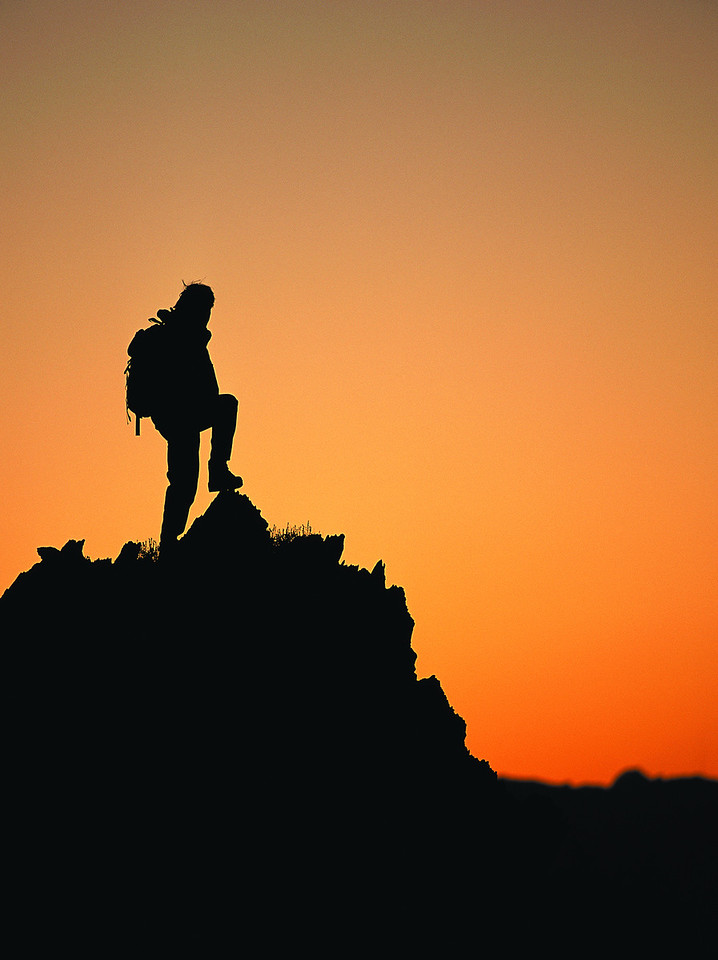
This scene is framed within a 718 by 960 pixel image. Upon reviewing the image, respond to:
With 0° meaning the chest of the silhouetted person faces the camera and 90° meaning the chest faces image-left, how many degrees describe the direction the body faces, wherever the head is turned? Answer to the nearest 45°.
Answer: approximately 270°
